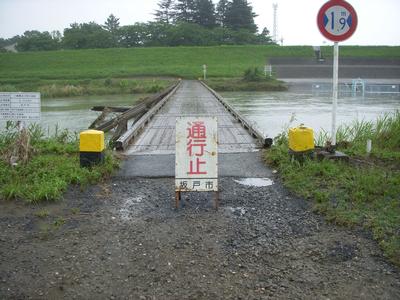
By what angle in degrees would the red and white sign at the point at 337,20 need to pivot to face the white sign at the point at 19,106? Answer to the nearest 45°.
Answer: approximately 90° to its right

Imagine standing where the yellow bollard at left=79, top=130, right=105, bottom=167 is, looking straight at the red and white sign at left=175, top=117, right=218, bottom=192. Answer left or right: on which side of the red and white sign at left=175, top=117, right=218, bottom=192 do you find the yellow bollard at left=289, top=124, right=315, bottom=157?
left

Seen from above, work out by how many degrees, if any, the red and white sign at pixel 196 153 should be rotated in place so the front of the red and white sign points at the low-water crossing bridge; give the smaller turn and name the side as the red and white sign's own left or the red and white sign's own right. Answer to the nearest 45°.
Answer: approximately 180°

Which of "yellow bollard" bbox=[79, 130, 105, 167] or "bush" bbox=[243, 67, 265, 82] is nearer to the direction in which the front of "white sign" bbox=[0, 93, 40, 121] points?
the yellow bollard

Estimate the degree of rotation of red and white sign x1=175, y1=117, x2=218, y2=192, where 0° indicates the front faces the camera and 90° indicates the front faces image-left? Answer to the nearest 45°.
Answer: approximately 0°

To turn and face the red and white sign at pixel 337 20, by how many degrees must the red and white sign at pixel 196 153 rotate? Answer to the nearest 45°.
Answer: approximately 135° to its left

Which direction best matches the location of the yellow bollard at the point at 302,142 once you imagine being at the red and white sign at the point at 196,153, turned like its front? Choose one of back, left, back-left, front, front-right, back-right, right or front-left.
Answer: back-left
